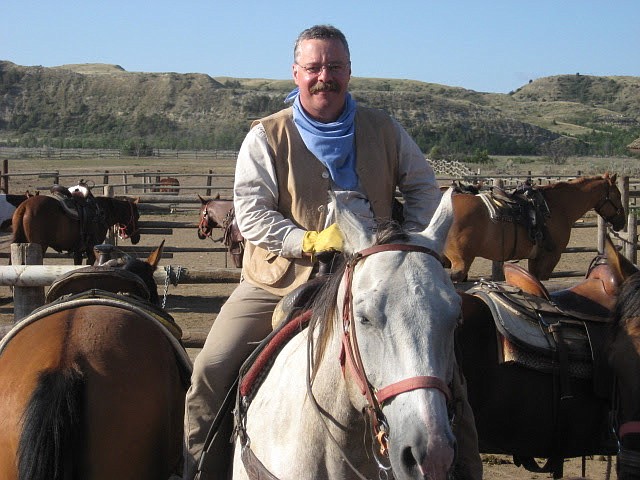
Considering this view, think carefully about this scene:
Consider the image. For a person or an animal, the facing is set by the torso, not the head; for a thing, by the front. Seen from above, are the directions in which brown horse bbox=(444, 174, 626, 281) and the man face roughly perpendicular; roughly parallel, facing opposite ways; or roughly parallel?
roughly perpendicular

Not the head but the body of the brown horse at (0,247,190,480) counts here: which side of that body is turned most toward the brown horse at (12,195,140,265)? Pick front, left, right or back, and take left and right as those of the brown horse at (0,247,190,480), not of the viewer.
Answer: front

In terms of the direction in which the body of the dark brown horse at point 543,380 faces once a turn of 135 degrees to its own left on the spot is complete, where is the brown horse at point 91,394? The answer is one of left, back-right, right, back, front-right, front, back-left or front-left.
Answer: left

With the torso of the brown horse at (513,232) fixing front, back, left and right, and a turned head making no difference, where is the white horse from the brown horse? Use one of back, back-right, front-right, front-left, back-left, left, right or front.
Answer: right

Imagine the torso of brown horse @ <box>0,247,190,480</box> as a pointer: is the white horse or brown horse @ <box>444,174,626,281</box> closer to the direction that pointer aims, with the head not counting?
the brown horse

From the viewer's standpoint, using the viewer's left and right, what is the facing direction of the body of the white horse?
facing the viewer and to the right of the viewer

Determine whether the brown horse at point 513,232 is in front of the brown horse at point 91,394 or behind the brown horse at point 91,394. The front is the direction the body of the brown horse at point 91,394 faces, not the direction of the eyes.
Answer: in front

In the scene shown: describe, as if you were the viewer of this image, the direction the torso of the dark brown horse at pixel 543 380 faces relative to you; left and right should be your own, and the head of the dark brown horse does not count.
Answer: facing to the right of the viewer

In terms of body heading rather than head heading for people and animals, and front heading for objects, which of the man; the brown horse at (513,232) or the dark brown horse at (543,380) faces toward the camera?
the man

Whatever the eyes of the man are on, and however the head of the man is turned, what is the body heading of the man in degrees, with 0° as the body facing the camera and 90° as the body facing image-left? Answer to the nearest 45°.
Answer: approximately 0°

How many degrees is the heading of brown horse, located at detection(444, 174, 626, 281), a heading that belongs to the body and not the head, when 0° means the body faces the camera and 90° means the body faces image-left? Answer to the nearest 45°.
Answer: approximately 270°

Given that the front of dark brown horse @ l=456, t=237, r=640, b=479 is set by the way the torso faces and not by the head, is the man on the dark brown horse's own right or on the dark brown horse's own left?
on the dark brown horse's own right

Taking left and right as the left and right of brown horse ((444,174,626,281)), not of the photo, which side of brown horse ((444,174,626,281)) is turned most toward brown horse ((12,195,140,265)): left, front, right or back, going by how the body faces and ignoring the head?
back

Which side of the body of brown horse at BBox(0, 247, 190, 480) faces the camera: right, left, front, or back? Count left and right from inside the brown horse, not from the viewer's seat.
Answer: back

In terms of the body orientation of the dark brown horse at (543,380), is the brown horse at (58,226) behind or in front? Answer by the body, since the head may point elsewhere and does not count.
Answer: behind

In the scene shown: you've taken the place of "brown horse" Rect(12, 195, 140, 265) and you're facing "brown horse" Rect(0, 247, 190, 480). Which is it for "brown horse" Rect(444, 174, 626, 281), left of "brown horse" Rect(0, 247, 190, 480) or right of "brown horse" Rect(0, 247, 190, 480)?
left
